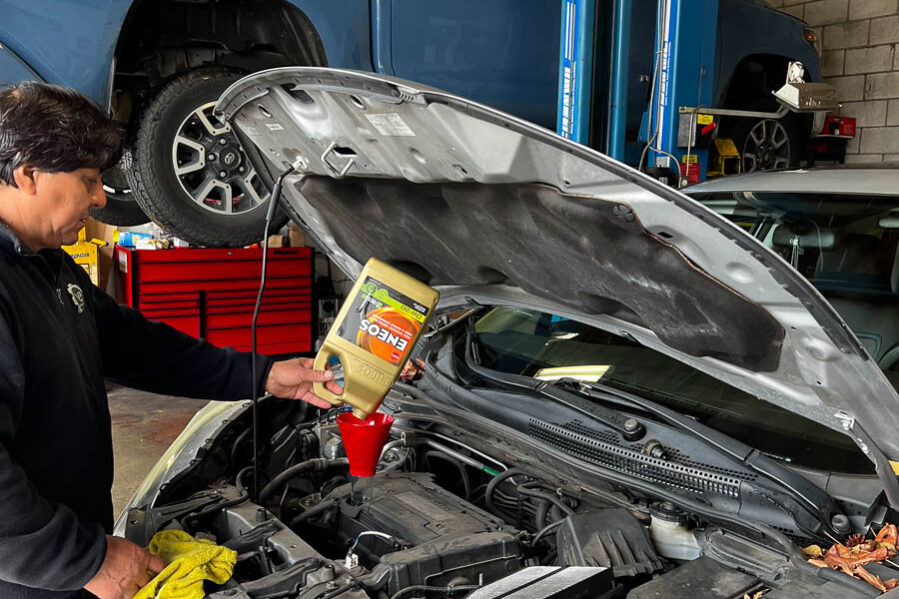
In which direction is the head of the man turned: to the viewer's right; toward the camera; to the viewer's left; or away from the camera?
to the viewer's right

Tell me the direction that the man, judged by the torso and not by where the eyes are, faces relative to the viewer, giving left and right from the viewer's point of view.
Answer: facing the viewer and to the right of the viewer

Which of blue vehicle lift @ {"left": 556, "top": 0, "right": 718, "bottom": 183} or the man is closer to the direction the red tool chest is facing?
the man

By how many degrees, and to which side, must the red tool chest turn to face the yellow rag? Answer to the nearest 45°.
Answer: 0° — it already faces it

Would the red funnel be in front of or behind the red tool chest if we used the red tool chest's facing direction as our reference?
in front

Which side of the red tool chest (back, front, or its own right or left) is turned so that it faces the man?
front

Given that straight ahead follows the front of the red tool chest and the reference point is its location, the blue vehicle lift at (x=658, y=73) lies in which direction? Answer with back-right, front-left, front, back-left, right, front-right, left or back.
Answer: front-left
